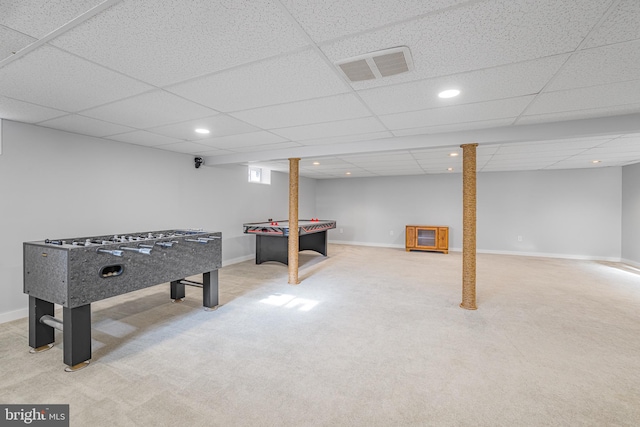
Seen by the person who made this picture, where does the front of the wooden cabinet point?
facing the viewer

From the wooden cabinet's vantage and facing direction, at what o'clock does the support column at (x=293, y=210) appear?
The support column is roughly at 1 o'clock from the wooden cabinet.

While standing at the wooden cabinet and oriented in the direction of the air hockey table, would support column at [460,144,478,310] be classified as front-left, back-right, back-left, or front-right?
front-left

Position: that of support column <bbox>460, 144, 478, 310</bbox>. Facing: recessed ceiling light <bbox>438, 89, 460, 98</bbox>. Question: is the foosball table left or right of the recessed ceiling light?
right

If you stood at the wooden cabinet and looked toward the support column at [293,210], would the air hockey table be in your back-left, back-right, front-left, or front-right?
front-right

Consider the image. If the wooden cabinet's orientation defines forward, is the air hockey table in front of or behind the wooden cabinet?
in front

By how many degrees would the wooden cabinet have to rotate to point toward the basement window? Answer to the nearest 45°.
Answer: approximately 45° to its right

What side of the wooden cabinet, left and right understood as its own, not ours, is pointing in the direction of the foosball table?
front

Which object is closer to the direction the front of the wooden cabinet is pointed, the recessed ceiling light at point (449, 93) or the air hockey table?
the recessed ceiling light

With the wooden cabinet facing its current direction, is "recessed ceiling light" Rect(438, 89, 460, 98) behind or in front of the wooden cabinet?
in front

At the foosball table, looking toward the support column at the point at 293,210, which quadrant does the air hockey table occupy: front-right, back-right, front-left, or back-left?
front-left

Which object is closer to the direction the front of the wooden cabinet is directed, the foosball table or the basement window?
the foosball table

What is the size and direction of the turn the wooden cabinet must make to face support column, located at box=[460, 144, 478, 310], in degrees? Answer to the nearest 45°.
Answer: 0° — it already faces it
